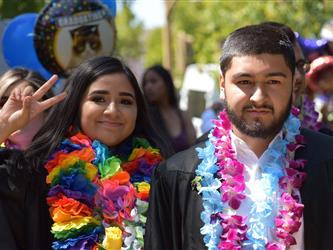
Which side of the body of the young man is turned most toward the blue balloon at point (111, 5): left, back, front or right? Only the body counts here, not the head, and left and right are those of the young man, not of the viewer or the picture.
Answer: back

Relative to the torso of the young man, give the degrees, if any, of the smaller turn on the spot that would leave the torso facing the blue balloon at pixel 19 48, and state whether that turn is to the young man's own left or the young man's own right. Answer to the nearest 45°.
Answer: approximately 135° to the young man's own right

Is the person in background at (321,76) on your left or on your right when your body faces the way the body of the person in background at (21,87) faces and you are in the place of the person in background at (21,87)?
on your left

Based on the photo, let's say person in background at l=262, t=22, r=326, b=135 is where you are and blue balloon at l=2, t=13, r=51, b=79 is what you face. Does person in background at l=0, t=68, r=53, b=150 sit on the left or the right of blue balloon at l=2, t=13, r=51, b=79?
left

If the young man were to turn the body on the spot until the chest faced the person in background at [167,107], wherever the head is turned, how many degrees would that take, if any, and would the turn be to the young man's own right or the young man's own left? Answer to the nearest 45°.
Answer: approximately 180°

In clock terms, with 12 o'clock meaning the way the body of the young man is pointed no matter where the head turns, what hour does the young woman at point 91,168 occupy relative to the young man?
The young woman is roughly at 4 o'clock from the young man.

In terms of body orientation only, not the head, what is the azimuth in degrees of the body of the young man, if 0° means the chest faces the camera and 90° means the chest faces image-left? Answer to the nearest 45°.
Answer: approximately 0°

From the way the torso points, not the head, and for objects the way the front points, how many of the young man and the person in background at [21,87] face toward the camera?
2

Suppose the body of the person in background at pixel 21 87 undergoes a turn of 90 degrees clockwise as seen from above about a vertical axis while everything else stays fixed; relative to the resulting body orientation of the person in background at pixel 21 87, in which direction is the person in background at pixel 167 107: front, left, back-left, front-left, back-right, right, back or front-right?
back-right

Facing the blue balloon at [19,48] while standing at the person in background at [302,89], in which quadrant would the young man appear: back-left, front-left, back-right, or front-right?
back-left

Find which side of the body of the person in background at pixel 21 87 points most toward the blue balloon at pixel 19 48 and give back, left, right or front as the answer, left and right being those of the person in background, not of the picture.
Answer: back
